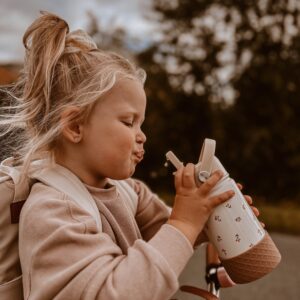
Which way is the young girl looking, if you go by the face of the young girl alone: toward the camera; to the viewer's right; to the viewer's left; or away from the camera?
to the viewer's right
